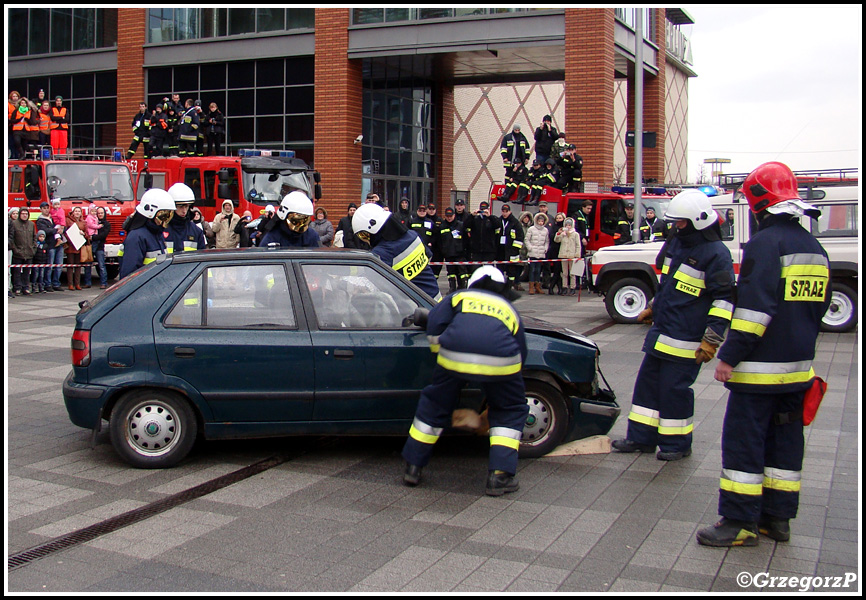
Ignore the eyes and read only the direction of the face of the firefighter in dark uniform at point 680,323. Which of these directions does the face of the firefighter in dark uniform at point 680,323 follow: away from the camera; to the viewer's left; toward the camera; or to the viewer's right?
to the viewer's left

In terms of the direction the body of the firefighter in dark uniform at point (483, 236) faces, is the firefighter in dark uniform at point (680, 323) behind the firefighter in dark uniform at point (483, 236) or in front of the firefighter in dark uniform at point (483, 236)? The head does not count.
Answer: in front

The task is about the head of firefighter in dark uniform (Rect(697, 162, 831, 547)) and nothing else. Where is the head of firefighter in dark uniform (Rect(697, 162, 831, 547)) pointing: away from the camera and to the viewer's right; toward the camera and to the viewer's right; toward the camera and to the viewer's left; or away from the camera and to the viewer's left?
away from the camera and to the viewer's left

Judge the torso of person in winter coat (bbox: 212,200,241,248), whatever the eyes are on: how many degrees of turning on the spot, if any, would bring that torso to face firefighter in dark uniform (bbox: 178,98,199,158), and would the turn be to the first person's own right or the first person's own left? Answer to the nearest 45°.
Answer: approximately 180°

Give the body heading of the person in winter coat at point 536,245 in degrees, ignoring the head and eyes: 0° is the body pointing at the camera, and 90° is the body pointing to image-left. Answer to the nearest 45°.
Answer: approximately 0°

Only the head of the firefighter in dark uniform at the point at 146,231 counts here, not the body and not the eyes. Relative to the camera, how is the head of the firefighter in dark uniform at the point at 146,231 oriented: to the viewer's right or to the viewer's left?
to the viewer's right

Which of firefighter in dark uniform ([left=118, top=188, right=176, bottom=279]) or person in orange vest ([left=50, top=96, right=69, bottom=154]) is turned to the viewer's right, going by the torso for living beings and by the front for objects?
the firefighter in dark uniform

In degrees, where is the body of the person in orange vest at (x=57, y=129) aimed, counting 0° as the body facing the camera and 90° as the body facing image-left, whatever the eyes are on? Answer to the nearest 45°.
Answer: approximately 0°

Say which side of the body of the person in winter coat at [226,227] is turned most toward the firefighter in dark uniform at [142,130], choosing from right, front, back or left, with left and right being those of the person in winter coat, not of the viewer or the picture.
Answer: back

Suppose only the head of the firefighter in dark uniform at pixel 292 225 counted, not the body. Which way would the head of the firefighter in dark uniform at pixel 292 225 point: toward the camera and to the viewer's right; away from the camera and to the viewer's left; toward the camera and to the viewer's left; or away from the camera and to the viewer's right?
toward the camera and to the viewer's right

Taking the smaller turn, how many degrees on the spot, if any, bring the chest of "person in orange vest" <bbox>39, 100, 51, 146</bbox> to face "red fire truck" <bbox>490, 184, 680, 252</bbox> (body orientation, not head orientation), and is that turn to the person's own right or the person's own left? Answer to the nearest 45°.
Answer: approximately 45° to the person's own left

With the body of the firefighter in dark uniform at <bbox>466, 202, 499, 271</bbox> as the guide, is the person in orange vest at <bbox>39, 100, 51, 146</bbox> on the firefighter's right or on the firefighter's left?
on the firefighter's right
